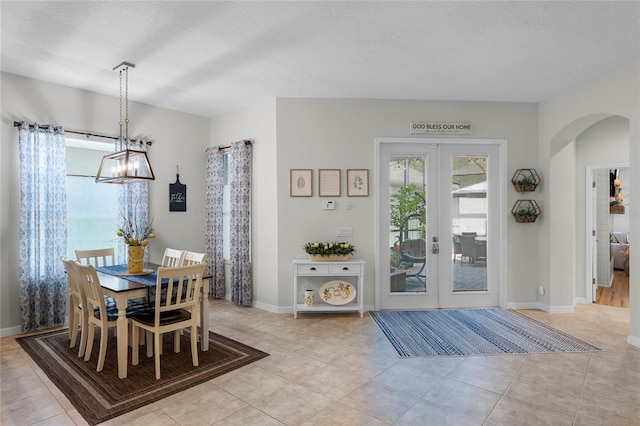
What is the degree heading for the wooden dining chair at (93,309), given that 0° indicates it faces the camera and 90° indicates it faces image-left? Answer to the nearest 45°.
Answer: approximately 225°

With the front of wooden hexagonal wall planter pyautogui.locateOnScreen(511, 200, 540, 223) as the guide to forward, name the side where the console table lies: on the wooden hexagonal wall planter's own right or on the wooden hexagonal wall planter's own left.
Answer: on the wooden hexagonal wall planter's own right

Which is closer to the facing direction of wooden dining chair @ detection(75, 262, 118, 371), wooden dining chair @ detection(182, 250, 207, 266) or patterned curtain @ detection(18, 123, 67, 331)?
the wooden dining chair

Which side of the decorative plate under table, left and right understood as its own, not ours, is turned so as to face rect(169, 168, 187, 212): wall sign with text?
right

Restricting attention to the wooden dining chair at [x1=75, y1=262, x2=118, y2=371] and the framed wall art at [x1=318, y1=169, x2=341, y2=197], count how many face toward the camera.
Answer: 1
